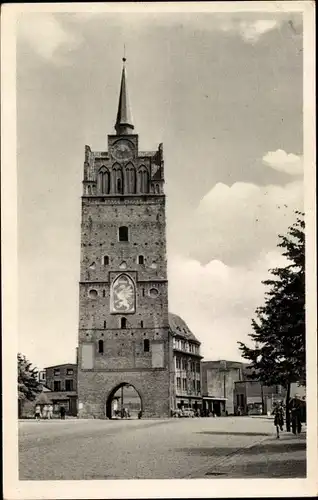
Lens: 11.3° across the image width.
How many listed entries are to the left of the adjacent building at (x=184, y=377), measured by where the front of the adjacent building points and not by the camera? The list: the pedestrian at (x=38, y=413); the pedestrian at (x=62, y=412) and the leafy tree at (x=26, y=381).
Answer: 0

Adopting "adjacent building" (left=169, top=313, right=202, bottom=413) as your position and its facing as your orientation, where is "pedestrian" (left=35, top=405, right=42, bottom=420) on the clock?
The pedestrian is roughly at 2 o'clock from the adjacent building.

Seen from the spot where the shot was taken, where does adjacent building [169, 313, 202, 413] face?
facing the viewer and to the right of the viewer

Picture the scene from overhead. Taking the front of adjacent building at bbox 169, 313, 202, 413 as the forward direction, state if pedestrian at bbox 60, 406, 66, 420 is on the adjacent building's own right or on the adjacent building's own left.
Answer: on the adjacent building's own right
